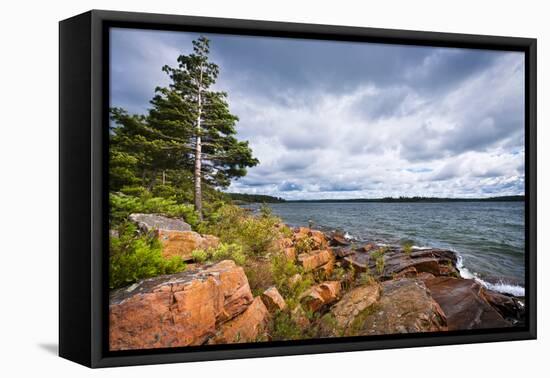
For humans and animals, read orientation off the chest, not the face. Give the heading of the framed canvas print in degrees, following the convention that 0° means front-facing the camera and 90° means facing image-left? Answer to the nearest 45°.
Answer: approximately 315°
